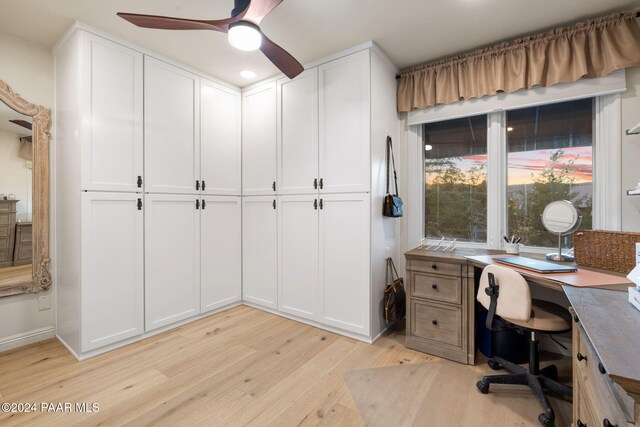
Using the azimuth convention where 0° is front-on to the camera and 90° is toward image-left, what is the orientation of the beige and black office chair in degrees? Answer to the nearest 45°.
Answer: approximately 225°

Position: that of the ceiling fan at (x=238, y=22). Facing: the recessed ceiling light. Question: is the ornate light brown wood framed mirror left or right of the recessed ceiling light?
left

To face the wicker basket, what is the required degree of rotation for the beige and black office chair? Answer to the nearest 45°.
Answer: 0° — it already faces it
